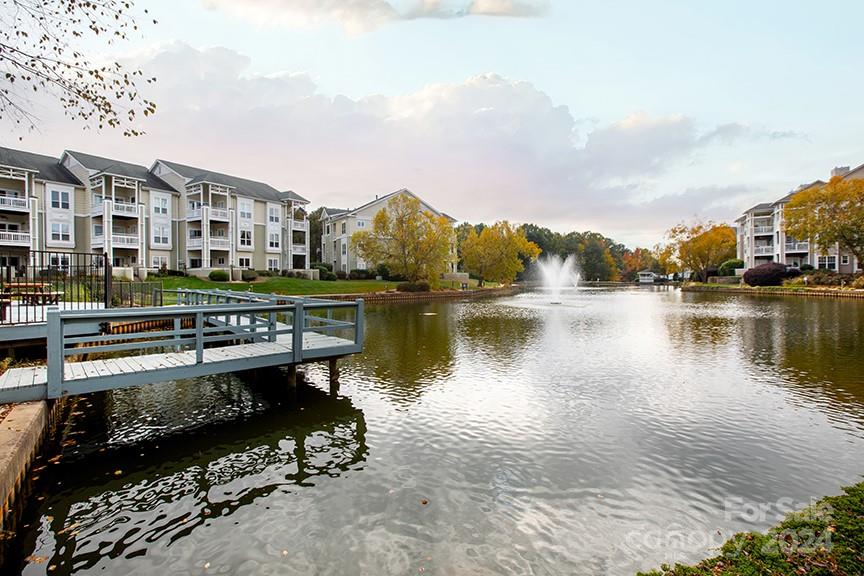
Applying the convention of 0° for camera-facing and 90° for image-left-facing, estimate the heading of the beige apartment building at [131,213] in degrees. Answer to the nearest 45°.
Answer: approximately 315°

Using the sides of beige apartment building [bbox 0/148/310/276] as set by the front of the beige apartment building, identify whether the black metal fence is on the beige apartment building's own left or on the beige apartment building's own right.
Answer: on the beige apartment building's own right

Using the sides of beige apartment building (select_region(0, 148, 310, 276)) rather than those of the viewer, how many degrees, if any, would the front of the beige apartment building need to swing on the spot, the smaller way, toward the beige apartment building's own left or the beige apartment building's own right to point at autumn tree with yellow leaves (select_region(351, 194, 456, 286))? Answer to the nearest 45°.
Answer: approximately 45° to the beige apartment building's own left

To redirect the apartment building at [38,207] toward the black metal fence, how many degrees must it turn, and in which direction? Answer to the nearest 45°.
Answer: approximately 45° to its right

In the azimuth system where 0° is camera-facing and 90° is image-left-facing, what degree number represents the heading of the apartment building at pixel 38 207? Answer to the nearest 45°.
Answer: approximately 315°
